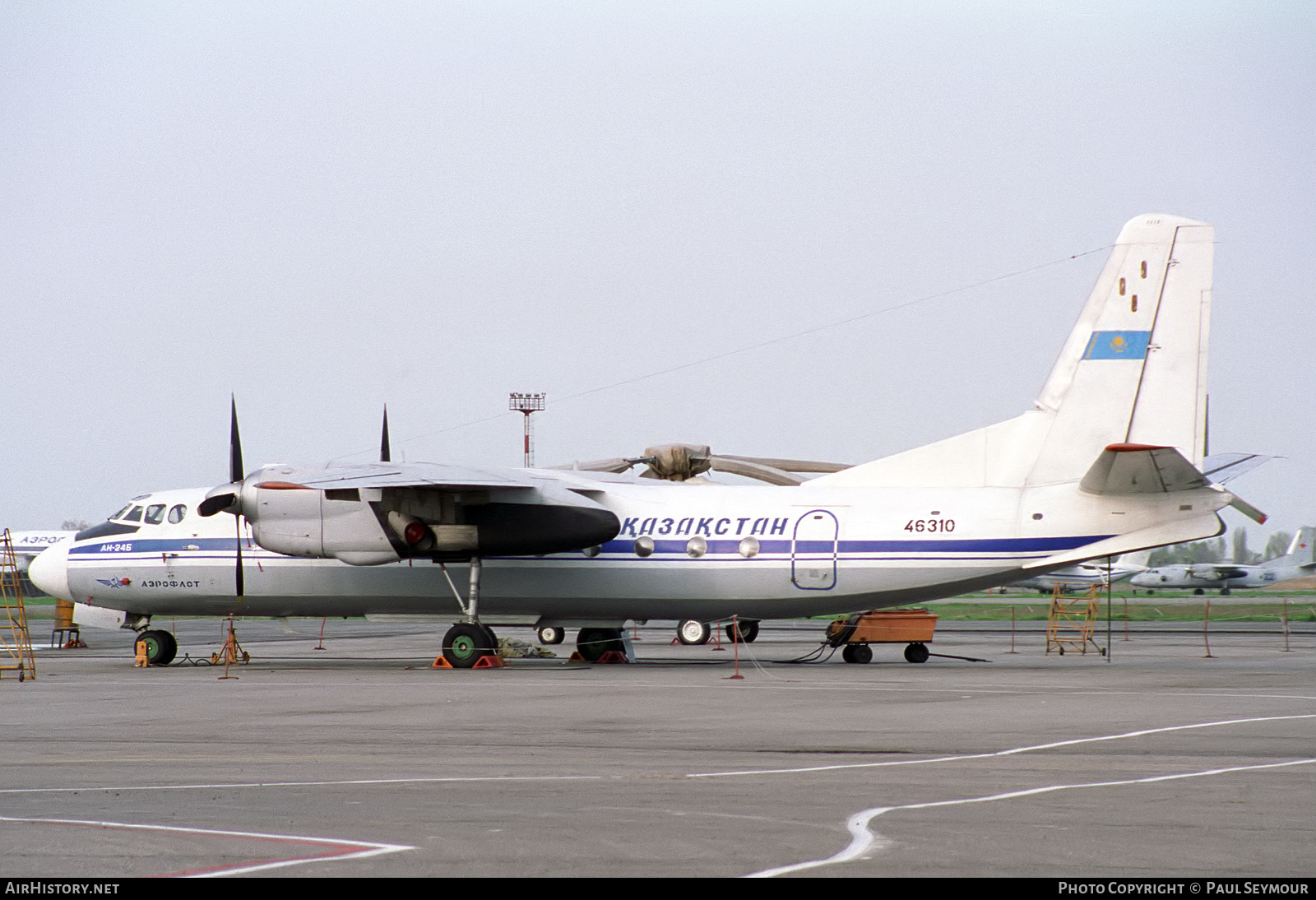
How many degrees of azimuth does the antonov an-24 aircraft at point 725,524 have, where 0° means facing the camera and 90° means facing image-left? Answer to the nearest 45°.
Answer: approximately 90°
